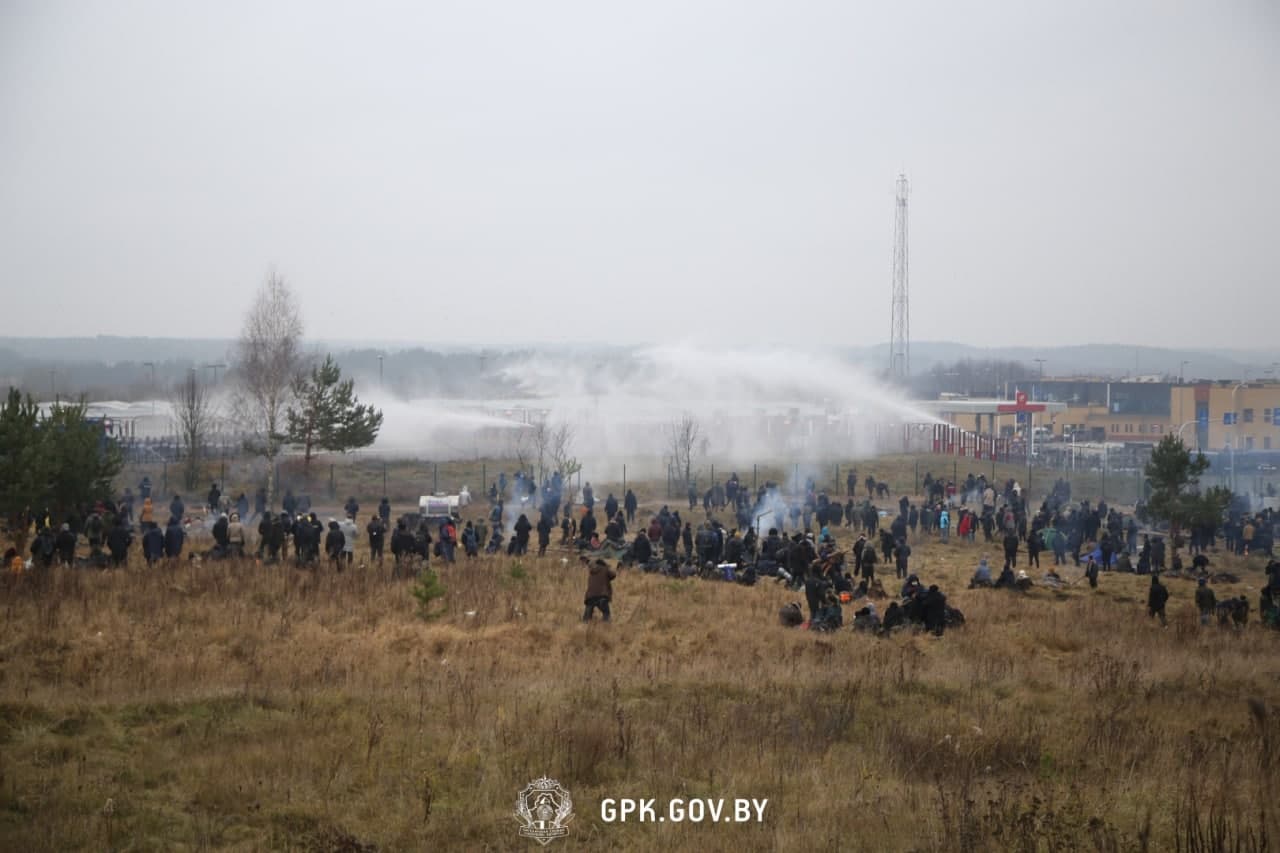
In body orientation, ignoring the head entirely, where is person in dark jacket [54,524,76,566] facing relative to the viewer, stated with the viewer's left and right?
facing away from the viewer

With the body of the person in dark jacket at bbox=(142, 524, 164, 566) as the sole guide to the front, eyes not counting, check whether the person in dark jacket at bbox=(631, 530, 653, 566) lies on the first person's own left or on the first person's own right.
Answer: on the first person's own right

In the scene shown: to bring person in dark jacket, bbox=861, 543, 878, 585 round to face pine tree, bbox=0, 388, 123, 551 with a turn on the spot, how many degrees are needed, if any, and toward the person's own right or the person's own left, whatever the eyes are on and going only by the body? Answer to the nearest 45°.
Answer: approximately 90° to the person's own left

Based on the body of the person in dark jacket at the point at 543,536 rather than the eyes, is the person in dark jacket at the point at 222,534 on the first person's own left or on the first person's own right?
on the first person's own left

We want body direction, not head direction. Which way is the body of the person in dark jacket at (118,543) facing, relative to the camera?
away from the camera

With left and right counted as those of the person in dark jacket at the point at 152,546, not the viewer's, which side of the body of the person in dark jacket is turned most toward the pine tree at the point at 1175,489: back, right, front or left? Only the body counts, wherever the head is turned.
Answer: right

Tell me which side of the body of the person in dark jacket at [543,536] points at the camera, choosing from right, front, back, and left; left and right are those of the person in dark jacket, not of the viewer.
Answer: back

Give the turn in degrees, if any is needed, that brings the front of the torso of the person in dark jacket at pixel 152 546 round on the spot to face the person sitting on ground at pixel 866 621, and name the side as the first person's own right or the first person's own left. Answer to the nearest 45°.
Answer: approximately 135° to the first person's own right

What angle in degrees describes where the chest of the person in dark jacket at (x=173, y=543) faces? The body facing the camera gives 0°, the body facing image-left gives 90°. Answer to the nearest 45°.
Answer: approximately 180°

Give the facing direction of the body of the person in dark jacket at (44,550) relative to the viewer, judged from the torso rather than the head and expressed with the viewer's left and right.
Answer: facing away from the viewer

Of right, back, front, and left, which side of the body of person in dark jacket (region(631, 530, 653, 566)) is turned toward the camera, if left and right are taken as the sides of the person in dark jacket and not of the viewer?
back
